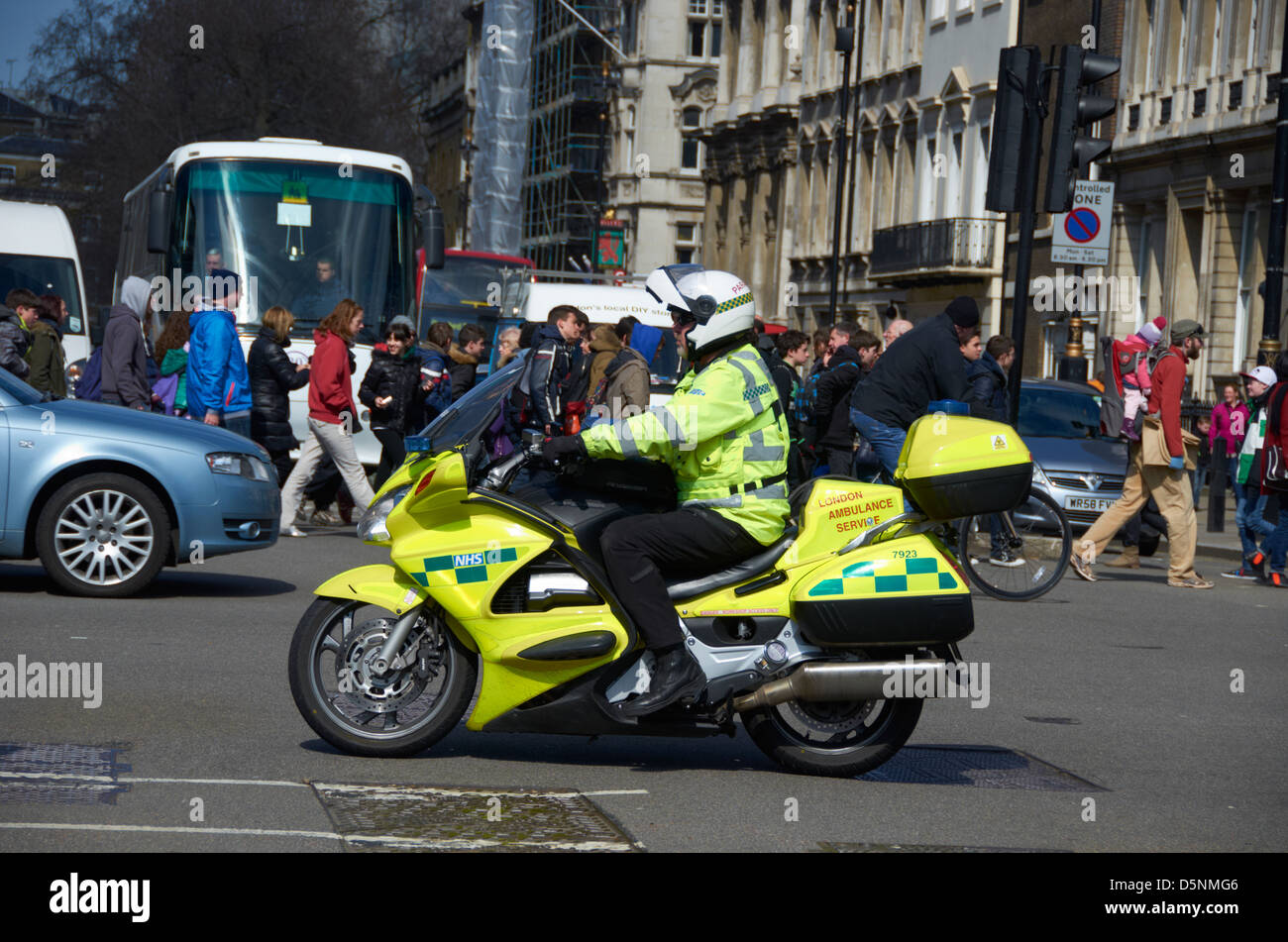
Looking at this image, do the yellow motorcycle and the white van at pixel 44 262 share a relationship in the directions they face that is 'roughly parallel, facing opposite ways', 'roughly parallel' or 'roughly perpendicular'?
roughly perpendicular

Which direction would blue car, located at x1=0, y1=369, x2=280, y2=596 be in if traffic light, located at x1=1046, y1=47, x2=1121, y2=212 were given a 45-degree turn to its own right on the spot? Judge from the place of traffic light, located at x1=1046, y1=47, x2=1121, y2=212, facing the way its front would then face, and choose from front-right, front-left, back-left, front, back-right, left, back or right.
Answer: right

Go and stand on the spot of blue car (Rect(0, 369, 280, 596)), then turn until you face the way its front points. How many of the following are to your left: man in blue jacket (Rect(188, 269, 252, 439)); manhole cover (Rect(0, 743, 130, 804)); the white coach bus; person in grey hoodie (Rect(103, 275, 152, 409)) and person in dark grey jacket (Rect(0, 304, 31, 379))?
4

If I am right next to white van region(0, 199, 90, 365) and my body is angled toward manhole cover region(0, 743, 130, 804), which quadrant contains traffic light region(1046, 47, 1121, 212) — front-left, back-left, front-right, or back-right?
front-left

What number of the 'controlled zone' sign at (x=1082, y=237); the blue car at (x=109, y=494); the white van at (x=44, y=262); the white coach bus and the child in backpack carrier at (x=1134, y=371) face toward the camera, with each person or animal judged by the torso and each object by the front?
3

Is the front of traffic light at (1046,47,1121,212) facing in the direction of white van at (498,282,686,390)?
no

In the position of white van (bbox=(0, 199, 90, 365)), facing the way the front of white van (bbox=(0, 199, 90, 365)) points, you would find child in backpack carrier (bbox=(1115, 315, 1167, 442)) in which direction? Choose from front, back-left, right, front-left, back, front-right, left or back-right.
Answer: front-left

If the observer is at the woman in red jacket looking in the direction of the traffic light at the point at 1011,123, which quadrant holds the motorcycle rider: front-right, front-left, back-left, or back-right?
front-right

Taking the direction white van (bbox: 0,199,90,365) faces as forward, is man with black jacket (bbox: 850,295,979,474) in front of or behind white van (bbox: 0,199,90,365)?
in front

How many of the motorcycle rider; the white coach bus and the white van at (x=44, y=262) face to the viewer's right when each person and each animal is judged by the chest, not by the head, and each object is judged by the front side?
0

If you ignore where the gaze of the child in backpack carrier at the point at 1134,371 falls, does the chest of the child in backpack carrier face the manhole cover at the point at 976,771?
no

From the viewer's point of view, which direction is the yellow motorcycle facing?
to the viewer's left

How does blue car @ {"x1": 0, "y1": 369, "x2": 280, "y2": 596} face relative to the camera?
to the viewer's right

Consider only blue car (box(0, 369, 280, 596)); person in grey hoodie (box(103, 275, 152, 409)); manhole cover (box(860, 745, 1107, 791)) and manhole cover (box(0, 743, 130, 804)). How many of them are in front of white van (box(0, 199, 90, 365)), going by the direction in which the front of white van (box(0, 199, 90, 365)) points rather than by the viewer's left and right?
4

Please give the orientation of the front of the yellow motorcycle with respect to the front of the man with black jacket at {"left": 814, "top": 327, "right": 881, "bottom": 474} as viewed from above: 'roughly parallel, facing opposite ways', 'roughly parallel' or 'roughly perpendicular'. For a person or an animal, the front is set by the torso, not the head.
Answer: roughly parallel, facing opposite ways

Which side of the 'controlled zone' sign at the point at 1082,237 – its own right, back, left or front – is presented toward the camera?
front

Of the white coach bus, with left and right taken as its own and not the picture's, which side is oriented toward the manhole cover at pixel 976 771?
front
